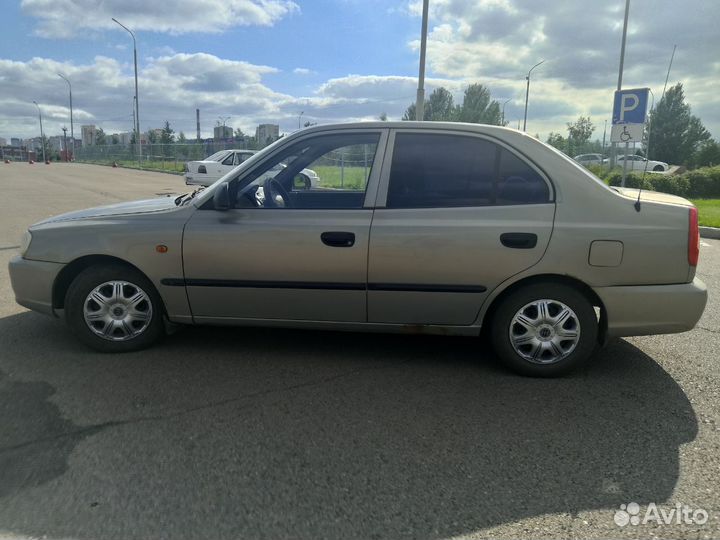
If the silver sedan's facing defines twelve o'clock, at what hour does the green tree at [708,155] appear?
The green tree is roughly at 4 o'clock from the silver sedan.

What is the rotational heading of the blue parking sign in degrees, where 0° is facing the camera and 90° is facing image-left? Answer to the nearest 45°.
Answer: approximately 0°

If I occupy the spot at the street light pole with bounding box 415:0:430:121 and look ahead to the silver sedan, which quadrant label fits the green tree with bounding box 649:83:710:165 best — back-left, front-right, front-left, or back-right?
back-left

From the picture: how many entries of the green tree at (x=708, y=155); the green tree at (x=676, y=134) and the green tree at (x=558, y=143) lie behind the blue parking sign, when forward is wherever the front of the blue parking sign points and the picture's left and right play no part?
3

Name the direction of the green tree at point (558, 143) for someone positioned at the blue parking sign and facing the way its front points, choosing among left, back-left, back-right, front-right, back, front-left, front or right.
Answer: back

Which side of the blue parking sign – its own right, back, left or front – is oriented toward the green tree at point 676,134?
back

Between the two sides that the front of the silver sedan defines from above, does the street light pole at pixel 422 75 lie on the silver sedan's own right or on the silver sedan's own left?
on the silver sedan's own right

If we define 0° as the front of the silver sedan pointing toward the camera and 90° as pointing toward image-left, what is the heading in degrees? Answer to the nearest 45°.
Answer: approximately 90°

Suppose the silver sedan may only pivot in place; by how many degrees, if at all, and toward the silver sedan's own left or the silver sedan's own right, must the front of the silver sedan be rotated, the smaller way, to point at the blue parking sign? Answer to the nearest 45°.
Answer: approximately 135° to the silver sedan's own right

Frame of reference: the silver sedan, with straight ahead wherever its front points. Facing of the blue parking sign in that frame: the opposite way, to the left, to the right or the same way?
to the left

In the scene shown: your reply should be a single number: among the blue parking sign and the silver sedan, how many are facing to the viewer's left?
1

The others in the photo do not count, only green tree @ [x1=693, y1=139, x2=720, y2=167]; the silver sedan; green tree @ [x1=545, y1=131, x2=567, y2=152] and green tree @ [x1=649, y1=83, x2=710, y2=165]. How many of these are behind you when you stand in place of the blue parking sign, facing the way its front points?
3
